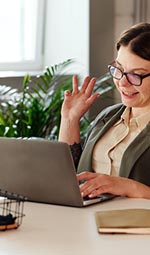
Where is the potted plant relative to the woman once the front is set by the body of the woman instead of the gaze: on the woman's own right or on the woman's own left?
on the woman's own right

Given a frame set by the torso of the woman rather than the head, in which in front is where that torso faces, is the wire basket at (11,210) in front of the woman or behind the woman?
in front

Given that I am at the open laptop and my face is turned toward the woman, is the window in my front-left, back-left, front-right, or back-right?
front-left

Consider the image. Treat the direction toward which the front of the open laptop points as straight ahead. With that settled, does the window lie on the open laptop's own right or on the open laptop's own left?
on the open laptop's own left

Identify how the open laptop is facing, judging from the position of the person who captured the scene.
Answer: facing away from the viewer and to the right of the viewer

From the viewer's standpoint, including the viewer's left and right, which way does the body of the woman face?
facing the viewer and to the left of the viewer

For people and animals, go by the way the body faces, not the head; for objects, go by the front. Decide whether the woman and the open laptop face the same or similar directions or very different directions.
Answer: very different directions

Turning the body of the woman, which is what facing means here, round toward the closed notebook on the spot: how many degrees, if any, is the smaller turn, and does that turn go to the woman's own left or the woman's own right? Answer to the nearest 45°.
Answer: approximately 45° to the woman's own left

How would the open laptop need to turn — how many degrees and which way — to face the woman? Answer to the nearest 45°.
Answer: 0° — it already faces them

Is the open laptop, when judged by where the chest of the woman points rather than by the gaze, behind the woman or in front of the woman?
in front
